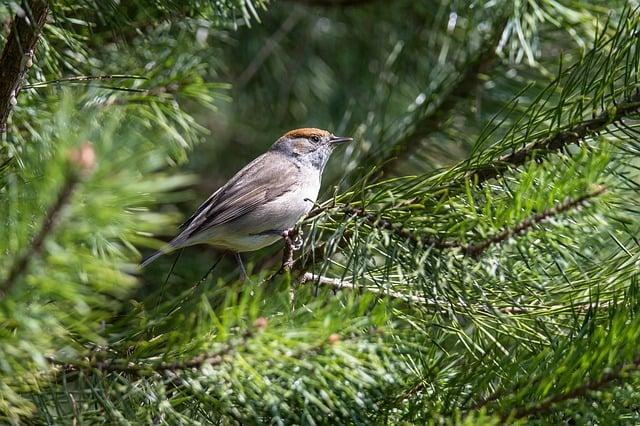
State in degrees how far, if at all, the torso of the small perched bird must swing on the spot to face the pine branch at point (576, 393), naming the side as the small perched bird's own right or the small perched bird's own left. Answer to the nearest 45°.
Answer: approximately 90° to the small perched bird's own right

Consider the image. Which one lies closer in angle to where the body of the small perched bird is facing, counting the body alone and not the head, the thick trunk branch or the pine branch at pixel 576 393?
the pine branch

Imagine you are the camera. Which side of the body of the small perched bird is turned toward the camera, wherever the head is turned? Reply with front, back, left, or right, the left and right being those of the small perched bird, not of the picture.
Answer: right

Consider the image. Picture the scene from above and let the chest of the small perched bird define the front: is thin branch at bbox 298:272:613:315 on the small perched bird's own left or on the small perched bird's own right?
on the small perched bird's own right
